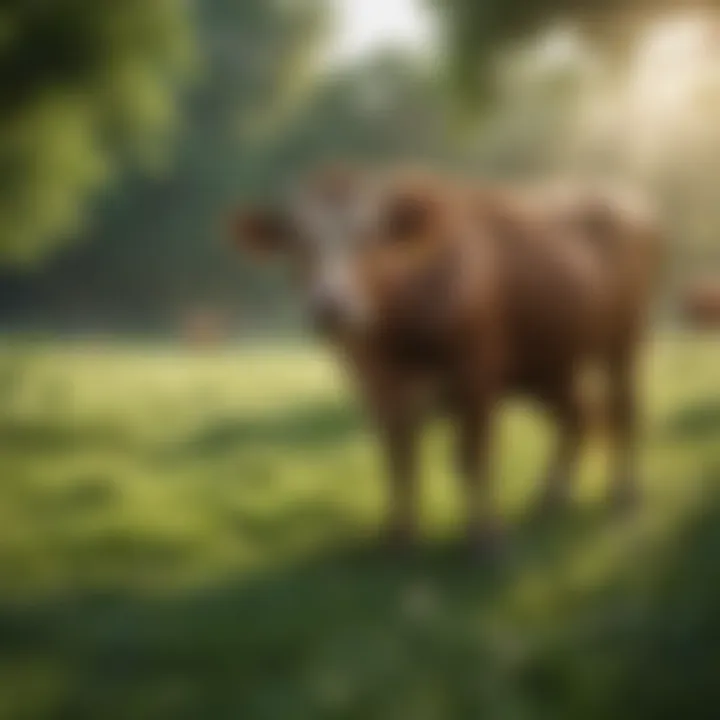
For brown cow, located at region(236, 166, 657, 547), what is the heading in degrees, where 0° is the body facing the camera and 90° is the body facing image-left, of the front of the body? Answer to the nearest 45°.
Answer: approximately 45°
